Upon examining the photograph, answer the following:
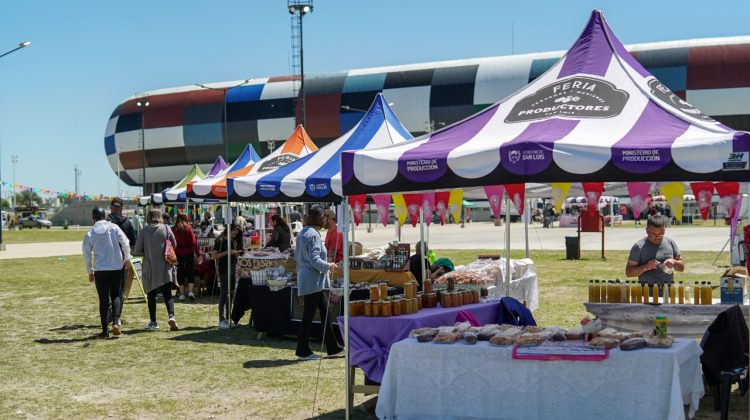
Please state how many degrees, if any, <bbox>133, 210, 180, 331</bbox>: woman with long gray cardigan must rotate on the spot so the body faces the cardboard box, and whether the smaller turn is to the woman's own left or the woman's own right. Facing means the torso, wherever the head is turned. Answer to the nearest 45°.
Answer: approximately 135° to the woman's own right

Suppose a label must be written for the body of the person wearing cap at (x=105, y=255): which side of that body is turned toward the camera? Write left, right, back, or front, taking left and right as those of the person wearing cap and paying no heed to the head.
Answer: back

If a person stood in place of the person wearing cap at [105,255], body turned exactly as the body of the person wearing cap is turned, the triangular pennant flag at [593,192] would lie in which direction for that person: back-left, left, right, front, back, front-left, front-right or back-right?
back-right

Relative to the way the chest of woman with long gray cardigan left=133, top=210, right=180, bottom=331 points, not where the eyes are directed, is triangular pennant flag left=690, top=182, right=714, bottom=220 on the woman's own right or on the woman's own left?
on the woman's own right

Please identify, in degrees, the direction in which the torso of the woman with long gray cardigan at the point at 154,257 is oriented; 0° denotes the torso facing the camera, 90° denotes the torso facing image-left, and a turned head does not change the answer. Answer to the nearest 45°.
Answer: approximately 180°

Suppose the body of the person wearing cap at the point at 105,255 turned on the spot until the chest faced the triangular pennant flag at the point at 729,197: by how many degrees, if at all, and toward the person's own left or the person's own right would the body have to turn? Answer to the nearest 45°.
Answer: approximately 135° to the person's own right

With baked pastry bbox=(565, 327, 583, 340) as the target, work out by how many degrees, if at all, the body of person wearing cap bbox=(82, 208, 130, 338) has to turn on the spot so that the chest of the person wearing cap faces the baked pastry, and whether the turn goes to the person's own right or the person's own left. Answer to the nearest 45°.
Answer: approximately 135° to the person's own right

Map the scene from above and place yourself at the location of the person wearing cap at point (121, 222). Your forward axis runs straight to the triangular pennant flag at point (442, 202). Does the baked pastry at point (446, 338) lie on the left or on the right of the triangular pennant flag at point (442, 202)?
right

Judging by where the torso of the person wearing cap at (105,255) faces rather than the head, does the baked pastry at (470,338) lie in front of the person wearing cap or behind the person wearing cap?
behind
